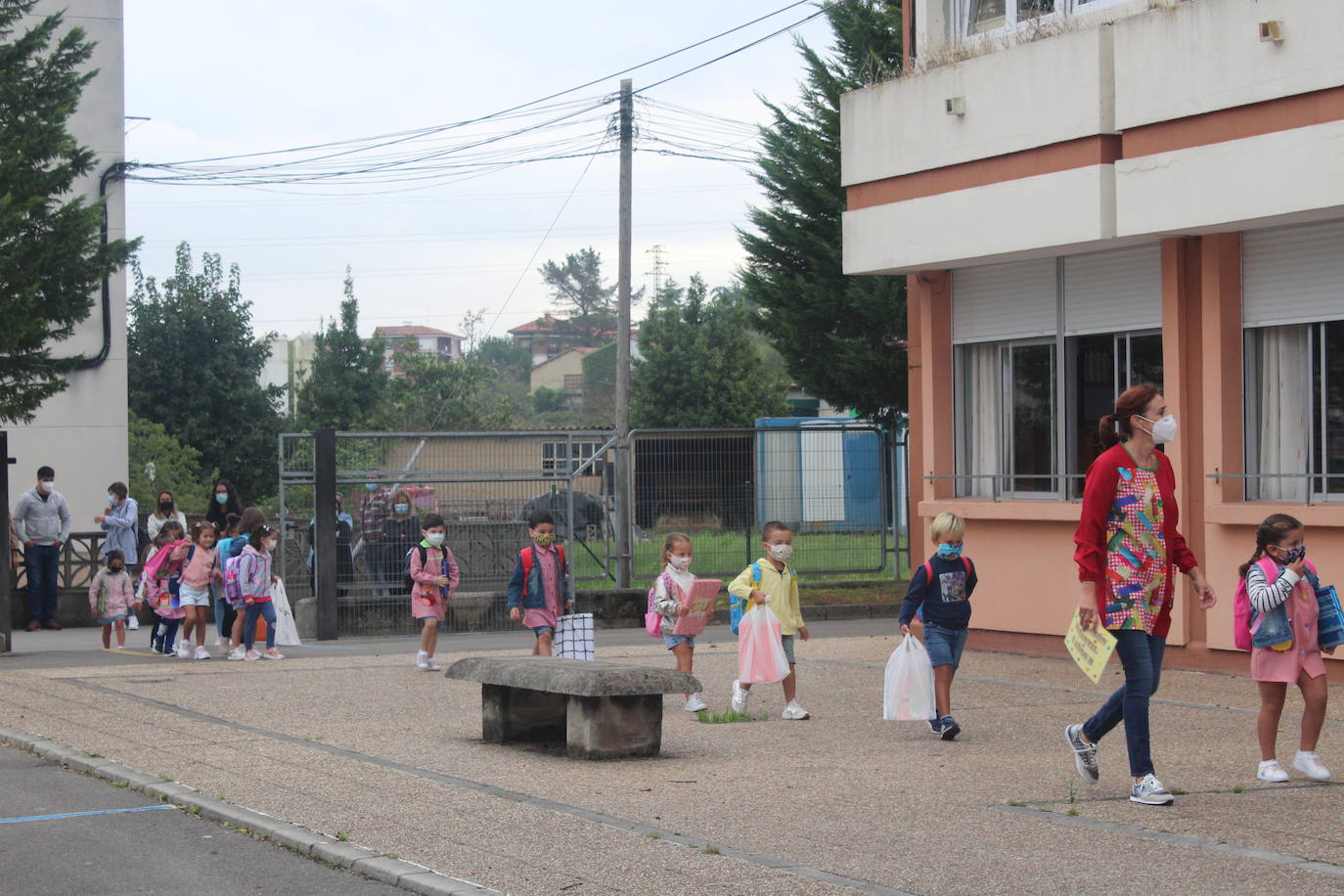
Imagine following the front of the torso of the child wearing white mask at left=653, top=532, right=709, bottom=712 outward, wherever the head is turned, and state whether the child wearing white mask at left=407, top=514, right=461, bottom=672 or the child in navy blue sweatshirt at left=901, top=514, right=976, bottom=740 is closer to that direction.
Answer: the child in navy blue sweatshirt

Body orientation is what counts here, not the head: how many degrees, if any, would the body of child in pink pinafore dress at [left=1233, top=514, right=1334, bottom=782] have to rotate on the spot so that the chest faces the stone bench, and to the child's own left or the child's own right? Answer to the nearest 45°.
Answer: approximately 135° to the child's own right

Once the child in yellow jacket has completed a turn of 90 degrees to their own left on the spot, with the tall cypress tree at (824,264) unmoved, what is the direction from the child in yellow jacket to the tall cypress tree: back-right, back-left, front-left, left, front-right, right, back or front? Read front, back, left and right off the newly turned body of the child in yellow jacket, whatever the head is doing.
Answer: front-left

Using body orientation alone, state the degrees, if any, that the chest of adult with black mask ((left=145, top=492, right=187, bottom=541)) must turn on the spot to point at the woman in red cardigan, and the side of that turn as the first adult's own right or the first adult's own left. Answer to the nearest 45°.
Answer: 0° — they already face them

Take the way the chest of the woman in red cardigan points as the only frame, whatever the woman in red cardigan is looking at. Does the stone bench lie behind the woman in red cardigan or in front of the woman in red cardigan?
behind

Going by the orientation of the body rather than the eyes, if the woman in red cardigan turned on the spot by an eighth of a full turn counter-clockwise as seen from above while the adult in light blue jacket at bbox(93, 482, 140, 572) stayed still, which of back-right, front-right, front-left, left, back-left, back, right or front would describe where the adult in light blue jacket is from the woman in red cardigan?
back-left

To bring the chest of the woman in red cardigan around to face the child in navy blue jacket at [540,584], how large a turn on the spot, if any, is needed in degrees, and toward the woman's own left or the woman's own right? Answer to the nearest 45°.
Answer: approximately 180°

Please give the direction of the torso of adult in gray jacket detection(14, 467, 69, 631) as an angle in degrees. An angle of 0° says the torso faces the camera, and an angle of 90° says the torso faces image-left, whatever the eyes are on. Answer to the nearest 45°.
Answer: approximately 0°

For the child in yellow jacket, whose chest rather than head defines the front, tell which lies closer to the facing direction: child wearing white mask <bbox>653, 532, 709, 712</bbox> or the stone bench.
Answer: the stone bench

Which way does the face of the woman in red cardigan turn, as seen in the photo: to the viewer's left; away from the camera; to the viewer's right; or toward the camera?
to the viewer's right

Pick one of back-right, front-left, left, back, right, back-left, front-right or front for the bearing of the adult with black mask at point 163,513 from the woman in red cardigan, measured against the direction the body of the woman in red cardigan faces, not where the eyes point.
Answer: back
